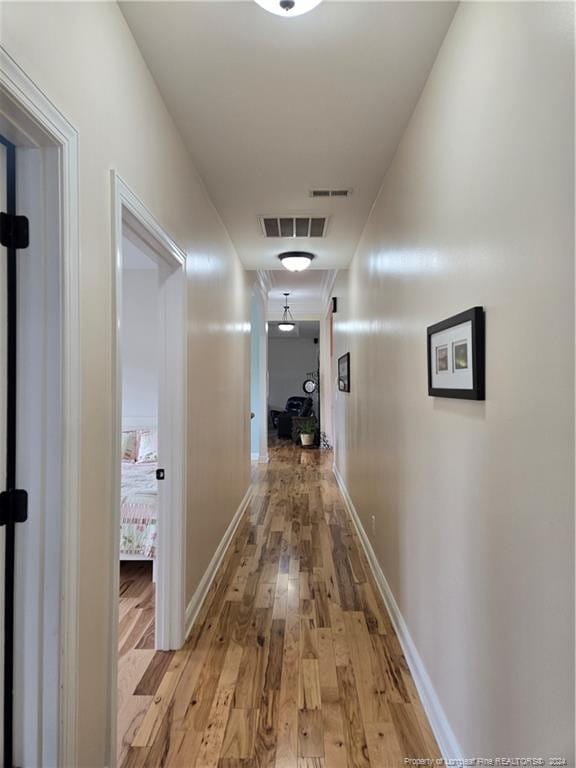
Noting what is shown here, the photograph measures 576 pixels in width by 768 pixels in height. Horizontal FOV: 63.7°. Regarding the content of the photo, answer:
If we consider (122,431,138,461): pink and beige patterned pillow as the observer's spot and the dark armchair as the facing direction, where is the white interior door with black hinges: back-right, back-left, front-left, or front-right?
back-right

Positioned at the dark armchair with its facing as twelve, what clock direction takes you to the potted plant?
The potted plant is roughly at 10 o'clock from the dark armchair.

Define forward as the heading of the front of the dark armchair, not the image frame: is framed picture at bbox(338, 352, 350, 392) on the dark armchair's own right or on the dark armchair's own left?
on the dark armchair's own left

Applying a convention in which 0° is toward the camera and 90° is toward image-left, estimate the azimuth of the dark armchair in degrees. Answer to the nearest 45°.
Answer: approximately 45°

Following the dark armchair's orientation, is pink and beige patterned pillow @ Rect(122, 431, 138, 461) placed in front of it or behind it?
in front

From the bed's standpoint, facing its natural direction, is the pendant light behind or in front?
behind

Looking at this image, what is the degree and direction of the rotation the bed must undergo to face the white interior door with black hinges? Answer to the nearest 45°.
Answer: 0° — it already faces it

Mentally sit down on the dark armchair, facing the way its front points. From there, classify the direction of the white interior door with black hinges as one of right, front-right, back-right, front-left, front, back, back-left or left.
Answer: front-left

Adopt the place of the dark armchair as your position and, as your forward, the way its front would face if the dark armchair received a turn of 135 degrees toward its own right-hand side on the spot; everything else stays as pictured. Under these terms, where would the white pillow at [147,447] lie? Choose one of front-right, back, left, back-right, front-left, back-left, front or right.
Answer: back

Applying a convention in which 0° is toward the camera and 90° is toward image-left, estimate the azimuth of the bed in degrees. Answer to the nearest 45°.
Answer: approximately 0°

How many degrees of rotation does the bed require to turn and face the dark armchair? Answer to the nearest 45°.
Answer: approximately 135° to its left

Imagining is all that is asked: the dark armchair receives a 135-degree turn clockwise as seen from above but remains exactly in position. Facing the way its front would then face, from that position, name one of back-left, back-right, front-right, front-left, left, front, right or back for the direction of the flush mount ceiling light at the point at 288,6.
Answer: back
